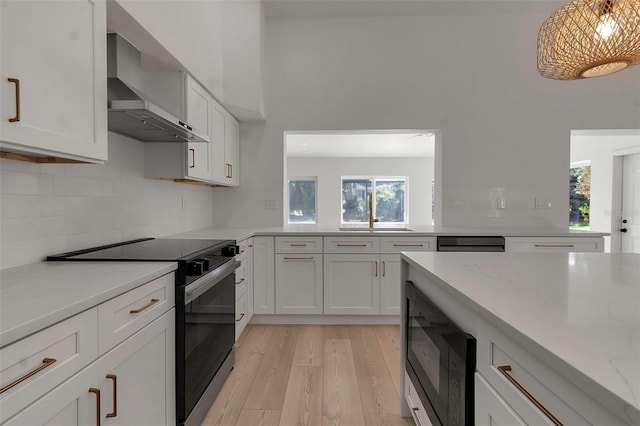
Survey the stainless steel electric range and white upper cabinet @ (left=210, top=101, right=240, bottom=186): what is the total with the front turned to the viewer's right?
2

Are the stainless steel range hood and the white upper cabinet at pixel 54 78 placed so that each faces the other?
no

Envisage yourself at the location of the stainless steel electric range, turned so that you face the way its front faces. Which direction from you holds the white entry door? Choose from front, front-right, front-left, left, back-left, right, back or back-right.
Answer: front

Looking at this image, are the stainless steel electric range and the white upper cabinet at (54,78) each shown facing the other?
no

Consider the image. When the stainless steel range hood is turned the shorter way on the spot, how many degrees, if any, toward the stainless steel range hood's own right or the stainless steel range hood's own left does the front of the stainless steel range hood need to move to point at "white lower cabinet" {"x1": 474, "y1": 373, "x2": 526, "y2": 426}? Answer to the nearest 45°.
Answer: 0° — it already faces it

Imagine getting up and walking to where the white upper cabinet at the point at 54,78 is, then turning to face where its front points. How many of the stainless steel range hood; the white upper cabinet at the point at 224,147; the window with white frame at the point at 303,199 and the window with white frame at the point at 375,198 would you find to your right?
0

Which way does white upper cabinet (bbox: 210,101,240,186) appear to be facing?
to the viewer's right

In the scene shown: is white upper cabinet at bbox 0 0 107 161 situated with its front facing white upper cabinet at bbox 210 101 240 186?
no

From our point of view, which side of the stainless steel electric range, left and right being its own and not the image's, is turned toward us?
right

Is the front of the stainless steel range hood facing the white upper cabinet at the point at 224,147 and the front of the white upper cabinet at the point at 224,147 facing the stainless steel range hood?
no

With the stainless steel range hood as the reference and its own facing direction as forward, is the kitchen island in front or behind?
in front

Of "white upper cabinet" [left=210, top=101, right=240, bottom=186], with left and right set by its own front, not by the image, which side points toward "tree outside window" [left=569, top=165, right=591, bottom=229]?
front

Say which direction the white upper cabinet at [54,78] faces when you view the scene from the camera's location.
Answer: facing the viewer and to the right of the viewer

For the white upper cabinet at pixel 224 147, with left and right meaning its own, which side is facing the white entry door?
front

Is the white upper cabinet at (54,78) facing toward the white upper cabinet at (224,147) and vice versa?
no

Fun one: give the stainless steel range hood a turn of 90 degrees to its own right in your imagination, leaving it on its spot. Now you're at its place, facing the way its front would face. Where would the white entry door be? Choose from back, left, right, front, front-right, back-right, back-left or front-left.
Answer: back-left

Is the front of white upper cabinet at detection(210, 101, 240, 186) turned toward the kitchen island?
no

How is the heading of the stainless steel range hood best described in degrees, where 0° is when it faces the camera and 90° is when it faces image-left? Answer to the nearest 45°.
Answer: approximately 315°

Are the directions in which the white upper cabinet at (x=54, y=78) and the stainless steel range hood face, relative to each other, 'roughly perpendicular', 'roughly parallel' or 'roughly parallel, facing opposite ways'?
roughly parallel
